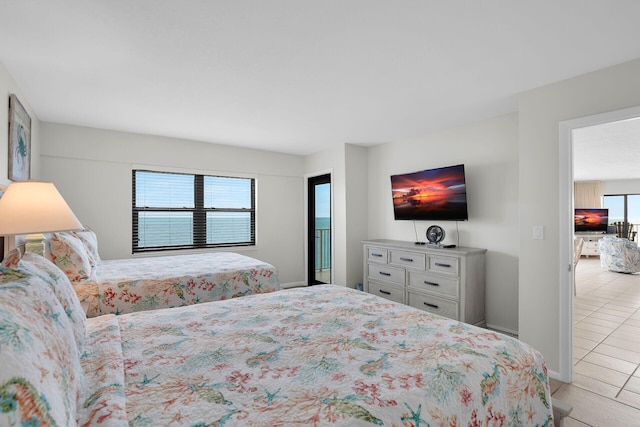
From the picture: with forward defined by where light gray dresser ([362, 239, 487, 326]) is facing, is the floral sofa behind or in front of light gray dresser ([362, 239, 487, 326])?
behind

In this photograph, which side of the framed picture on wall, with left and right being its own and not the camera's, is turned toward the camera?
right

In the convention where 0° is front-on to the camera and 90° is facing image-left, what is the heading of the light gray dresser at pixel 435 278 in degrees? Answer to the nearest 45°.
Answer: approximately 45°

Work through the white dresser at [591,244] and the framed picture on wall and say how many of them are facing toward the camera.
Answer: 1

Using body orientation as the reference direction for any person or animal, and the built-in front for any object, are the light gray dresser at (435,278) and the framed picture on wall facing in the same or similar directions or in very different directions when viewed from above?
very different directions

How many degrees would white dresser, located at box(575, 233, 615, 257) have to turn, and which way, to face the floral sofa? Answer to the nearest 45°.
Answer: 0° — it already faces it

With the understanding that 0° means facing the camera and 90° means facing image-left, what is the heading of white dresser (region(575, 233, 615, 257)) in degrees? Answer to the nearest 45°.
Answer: approximately 0°
